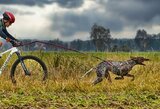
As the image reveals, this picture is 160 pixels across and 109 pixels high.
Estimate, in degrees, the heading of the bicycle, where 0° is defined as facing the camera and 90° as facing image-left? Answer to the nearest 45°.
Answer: approximately 270°

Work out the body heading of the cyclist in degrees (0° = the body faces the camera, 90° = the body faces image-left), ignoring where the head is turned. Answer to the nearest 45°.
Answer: approximately 270°
